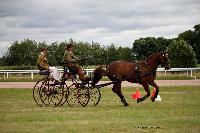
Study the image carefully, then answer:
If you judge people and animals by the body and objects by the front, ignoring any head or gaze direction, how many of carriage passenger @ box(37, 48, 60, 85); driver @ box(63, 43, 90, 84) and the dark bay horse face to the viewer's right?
3

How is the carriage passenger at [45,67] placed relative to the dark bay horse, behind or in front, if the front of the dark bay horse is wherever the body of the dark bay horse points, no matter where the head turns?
behind

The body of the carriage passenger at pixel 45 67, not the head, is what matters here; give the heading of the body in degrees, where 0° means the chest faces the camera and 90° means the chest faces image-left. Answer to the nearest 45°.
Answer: approximately 270°

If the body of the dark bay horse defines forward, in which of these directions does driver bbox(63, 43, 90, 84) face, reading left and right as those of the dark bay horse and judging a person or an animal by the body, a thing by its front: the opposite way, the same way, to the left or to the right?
the same way

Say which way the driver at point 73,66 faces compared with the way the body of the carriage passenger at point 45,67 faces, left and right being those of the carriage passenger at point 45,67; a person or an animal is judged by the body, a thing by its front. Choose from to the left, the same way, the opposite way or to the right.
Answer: the same way

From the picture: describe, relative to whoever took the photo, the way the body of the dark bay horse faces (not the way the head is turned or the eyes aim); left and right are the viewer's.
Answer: facing to the right of the viewer

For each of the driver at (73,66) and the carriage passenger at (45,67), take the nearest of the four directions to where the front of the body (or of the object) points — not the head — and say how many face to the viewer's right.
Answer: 2

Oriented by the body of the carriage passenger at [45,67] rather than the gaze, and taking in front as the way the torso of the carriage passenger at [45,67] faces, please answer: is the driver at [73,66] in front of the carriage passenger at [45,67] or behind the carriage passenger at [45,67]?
in front

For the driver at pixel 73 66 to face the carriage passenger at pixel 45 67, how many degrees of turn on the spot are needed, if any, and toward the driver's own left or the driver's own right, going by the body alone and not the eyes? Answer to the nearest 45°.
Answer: approximately 180°

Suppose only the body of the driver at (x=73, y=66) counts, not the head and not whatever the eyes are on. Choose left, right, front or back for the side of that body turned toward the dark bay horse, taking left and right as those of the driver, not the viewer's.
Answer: front

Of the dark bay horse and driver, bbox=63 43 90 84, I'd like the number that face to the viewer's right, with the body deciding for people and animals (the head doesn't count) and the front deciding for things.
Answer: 2

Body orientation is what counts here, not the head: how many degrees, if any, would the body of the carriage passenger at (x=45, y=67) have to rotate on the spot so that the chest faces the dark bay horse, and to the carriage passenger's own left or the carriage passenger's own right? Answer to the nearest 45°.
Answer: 0° — they already face it

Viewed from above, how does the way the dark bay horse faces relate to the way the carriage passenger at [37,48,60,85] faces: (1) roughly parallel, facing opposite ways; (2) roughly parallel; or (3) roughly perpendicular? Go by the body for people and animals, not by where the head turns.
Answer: roughly parallel

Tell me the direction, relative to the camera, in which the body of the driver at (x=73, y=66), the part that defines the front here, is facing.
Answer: to the viewer's right
